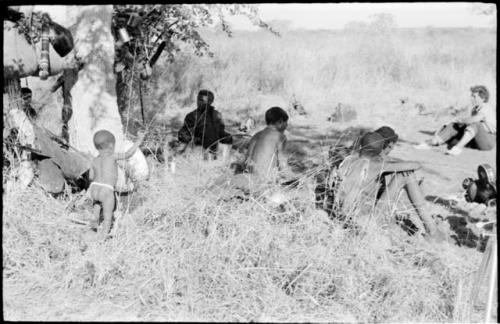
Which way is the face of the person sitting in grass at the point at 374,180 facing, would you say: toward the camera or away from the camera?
away from the camera

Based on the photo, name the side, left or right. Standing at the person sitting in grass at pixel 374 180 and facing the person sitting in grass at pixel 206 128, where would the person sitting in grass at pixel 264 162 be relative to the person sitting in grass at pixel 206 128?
left

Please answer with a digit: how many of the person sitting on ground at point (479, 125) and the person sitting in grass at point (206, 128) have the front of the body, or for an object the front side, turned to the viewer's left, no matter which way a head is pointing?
1

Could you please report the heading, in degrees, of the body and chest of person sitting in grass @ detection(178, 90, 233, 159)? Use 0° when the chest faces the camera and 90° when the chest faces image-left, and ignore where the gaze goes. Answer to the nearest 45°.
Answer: approximately 0°

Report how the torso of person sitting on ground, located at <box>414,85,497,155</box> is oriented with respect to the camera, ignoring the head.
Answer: to the viewer's left

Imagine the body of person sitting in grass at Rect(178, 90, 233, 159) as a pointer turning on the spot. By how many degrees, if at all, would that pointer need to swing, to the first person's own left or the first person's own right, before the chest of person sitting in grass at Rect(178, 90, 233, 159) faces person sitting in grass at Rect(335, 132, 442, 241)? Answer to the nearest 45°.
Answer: approximately 45° to the first person's own left

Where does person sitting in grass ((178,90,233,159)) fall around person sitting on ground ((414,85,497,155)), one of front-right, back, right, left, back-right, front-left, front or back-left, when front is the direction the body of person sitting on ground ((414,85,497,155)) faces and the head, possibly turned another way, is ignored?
front-left

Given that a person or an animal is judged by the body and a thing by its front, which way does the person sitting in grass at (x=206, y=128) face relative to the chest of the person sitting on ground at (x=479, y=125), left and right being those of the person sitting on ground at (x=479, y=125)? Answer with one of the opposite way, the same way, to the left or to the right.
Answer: to the left
